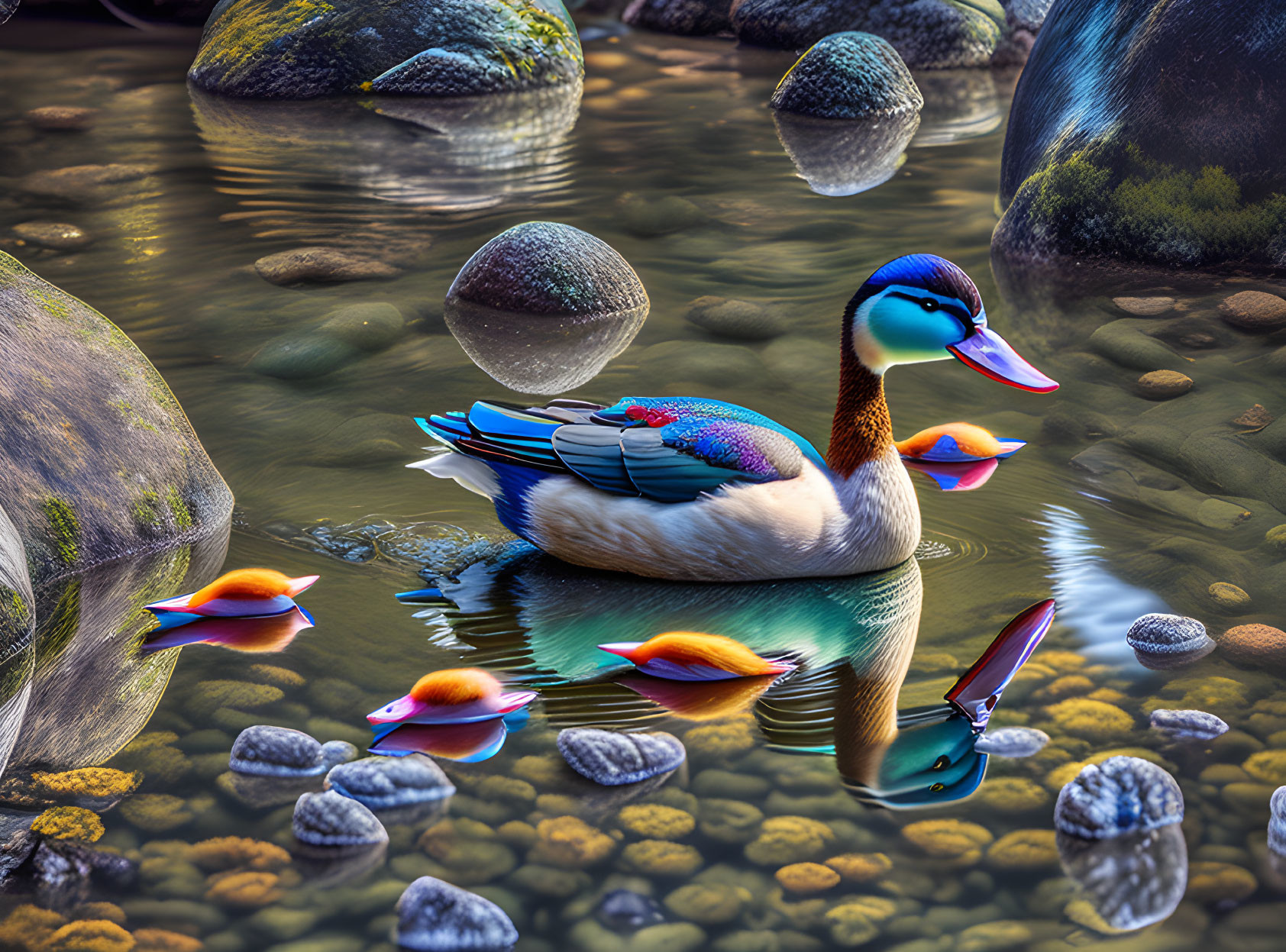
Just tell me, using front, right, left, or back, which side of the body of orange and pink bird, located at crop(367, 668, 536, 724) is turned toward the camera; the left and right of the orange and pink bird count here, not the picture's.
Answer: left

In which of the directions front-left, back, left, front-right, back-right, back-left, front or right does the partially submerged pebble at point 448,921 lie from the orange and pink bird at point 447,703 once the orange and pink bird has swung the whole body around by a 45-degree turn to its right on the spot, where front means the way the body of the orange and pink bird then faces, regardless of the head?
back-left

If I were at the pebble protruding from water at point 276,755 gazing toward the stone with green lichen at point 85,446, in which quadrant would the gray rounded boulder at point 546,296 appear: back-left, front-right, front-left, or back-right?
front-right

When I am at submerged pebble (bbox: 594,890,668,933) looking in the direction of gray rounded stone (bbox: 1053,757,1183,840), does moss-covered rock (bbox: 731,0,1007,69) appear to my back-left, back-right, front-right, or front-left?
front-left

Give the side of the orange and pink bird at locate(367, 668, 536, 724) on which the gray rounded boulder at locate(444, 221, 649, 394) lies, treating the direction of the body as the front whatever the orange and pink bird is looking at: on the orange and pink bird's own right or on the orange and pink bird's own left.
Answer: on the orange and pink bird's own right

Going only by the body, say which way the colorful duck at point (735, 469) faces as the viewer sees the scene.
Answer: to the viewer's right

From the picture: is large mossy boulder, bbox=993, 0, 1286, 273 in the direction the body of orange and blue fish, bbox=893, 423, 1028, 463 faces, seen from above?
no

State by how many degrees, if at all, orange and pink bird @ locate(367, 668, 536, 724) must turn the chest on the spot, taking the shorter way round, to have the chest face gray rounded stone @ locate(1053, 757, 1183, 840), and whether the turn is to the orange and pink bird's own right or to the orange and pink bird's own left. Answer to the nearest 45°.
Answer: approximately 135° to the orange and pink bird's own left

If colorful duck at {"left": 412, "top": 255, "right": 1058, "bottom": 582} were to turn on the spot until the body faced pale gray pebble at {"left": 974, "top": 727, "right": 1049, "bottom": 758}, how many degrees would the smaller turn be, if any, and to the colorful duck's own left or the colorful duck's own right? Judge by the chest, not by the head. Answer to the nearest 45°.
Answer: approximately 45° to the colorful duck's own right
